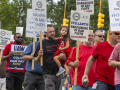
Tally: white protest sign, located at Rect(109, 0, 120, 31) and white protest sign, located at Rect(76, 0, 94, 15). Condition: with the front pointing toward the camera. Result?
2

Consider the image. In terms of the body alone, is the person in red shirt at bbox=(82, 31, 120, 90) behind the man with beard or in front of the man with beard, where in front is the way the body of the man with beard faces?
in front

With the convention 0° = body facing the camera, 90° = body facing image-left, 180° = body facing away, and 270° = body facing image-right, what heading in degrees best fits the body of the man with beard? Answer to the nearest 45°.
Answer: approximately 315°

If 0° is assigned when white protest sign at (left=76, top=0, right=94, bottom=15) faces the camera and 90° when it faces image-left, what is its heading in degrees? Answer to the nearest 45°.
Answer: approximately 0°

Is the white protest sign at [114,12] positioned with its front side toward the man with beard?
no

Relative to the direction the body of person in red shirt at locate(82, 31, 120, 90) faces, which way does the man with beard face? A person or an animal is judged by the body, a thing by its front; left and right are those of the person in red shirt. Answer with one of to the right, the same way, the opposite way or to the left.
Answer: the same way

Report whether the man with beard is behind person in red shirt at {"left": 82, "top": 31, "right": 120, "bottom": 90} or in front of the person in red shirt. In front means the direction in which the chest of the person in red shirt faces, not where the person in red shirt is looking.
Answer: behind

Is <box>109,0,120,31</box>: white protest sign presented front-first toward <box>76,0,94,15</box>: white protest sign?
no

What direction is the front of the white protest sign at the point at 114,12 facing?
toward the camera

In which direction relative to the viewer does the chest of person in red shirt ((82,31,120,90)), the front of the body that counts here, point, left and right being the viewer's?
facing the viewer and to the right of the viewer
